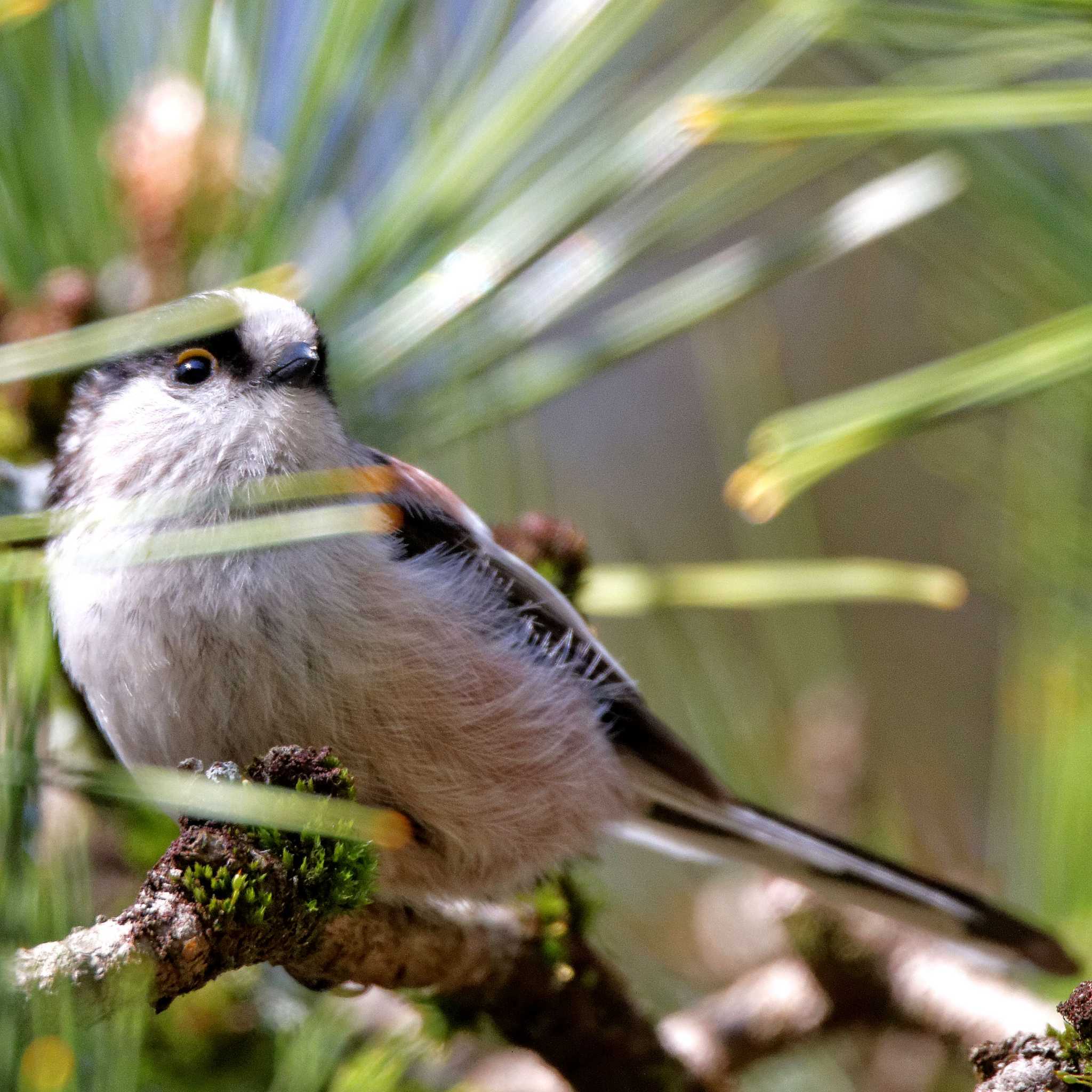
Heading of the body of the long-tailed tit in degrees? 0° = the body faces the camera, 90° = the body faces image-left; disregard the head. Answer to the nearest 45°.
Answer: approximately 45°
